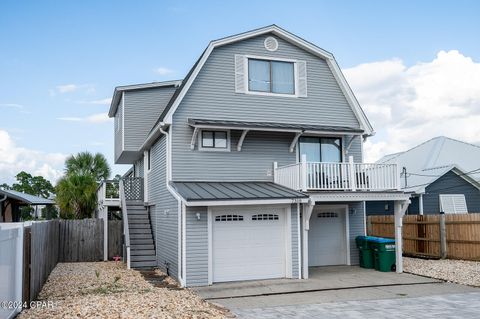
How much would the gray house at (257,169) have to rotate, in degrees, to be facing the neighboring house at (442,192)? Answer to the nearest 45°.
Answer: approximately 135° to its left

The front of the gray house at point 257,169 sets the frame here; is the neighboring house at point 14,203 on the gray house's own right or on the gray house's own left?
on the gray house's own right

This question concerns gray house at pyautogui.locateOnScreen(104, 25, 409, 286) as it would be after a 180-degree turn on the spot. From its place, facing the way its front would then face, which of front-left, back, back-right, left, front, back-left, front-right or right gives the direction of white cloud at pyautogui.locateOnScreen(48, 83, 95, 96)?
front-left

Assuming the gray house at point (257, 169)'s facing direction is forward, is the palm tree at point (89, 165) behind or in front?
behind

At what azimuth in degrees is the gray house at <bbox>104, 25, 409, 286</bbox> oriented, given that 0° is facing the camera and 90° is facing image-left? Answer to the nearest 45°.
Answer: approximately 0°

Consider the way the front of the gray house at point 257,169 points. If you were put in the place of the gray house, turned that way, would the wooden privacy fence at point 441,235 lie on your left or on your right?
on your left

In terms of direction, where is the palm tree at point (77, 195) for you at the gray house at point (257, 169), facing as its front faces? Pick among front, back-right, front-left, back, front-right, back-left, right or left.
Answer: back-right
